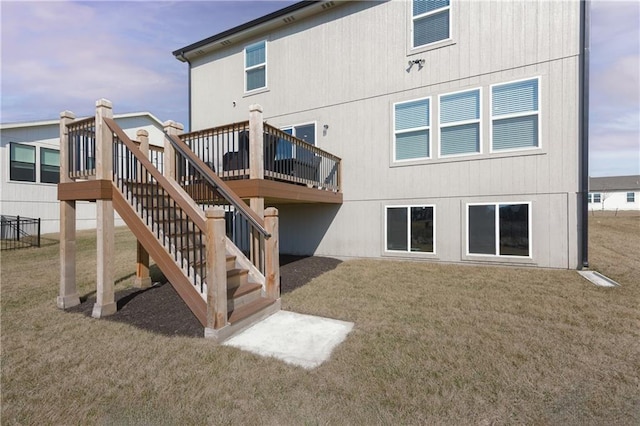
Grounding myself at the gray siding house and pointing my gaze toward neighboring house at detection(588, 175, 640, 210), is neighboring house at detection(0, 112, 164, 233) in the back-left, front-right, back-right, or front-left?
back-left

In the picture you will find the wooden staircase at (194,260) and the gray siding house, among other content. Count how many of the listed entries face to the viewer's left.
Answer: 0

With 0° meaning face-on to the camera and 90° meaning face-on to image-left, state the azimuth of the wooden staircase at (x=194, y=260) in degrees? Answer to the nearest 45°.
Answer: approximately 315°

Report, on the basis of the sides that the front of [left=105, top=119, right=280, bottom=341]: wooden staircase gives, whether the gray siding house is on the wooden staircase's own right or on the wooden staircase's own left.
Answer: on the wooden staircase's own left

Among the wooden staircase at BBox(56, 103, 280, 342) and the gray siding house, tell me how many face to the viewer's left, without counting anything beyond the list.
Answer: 0

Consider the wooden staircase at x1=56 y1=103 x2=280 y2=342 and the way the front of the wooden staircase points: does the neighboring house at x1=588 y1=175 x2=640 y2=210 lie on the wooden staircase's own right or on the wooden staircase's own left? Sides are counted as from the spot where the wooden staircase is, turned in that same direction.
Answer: on the wooden staircase's own left

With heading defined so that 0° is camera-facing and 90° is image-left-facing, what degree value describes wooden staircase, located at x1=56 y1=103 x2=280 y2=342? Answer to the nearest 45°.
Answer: approximately 315°

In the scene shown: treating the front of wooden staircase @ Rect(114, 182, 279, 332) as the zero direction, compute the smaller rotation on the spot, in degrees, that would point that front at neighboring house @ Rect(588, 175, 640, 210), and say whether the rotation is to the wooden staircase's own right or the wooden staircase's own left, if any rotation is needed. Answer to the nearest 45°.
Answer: approximately 45° to the wooden staircase's own left

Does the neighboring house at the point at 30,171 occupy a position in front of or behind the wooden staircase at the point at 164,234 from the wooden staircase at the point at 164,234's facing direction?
behind

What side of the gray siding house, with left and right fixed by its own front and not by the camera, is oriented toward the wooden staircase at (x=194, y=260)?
back

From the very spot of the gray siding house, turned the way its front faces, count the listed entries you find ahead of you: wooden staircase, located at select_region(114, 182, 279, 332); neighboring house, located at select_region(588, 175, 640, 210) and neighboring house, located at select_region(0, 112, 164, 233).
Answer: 1

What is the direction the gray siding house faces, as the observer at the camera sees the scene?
facing away from the viewer and to the right of the viewer

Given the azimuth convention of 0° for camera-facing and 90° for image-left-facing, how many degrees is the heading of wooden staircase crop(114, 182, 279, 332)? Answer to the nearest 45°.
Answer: approximately 315°

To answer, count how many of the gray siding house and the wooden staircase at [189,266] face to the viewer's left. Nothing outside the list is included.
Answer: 0
